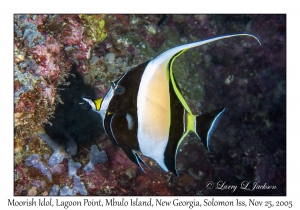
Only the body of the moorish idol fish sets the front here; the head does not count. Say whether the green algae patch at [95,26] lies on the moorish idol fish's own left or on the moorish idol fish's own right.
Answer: on the moorish idol fish's own right

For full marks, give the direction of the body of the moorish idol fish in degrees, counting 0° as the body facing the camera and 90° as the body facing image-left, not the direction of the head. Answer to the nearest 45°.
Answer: approximately 90°
